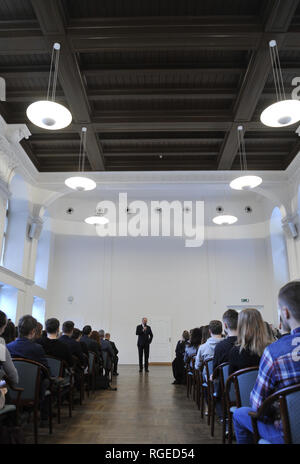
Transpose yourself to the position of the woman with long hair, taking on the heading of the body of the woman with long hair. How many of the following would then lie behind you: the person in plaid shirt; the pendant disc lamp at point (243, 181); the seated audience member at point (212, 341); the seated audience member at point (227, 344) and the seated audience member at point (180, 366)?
1

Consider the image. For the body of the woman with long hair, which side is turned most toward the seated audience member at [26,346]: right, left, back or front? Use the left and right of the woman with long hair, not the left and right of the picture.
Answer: left

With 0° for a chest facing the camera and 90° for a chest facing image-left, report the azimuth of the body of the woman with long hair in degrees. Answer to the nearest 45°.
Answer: approximately 180°

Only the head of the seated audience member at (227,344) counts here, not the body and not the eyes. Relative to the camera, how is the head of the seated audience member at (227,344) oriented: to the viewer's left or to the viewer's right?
to the viewer's left

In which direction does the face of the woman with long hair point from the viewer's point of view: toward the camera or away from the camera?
away from the camera

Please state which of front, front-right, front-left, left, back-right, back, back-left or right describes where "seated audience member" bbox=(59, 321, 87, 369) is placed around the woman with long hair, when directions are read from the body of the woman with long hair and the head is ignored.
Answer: front-left

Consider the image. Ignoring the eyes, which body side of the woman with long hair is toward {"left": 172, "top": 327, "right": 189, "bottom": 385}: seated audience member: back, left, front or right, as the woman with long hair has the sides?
front

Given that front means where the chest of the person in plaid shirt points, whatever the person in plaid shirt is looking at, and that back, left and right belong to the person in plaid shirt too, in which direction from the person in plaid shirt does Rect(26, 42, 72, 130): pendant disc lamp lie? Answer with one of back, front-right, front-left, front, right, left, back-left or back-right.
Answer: front

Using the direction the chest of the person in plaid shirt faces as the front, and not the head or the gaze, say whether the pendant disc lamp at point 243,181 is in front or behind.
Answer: in front

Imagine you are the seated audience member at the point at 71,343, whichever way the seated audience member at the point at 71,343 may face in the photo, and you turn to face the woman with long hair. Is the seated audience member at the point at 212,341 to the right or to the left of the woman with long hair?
left

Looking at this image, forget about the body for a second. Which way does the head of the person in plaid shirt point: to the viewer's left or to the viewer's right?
to the viewer's left

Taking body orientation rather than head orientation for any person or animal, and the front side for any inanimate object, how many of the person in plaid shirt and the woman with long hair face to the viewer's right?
0

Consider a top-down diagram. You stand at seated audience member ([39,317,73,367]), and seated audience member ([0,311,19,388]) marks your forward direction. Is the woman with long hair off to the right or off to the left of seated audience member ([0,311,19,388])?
left

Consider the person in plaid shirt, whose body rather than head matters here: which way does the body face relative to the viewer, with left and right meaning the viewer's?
facing away from the viewer and to the left of the viewer
